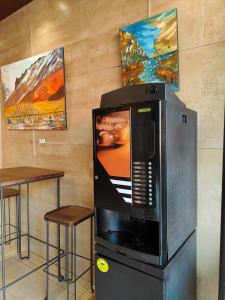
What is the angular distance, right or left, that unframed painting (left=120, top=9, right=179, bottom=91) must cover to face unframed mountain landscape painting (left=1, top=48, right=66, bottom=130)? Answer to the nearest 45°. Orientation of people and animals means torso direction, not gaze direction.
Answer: approximately 90° to its right

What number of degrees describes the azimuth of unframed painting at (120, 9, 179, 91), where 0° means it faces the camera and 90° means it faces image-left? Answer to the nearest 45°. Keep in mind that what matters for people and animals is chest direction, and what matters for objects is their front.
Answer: approximately 45°

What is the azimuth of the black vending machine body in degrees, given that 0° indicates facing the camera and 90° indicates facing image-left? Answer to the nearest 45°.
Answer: approximately 45°

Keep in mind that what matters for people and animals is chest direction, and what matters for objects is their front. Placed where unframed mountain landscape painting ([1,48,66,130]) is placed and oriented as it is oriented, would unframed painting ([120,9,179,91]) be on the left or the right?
on its left

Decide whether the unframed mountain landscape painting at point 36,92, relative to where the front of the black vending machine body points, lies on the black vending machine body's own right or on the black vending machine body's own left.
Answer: on the black vending machine body's own right
